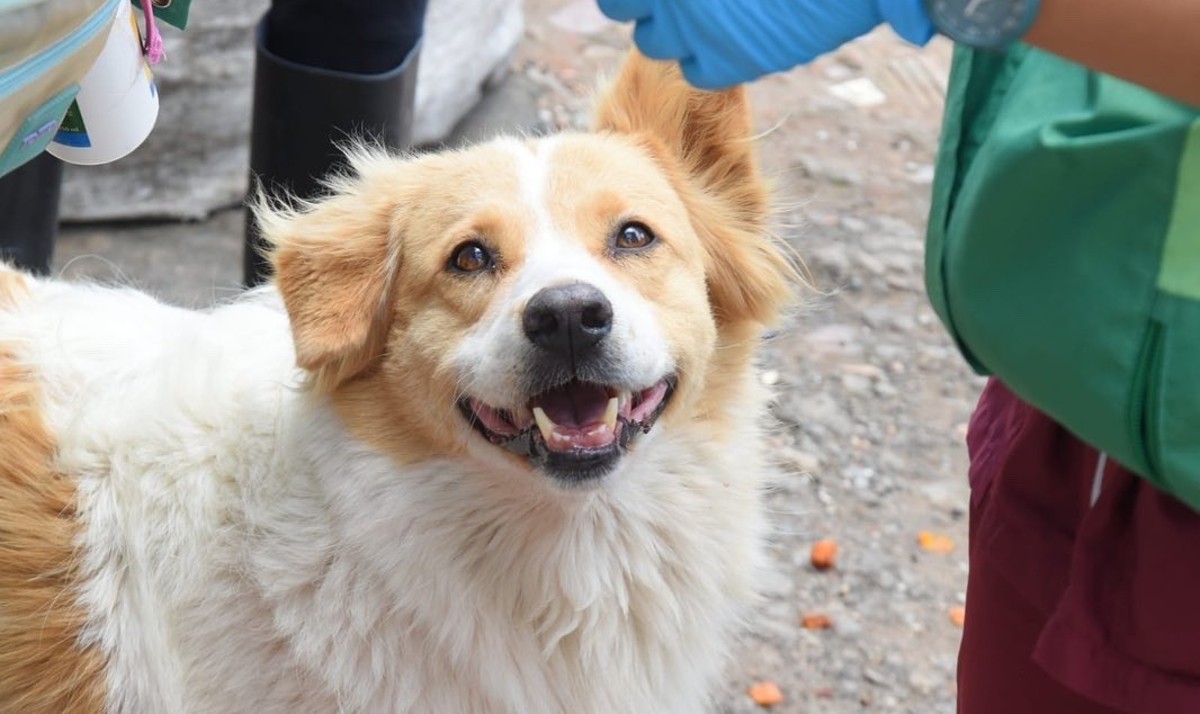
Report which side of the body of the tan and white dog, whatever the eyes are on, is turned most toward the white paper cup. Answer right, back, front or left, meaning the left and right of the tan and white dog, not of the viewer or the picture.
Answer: back

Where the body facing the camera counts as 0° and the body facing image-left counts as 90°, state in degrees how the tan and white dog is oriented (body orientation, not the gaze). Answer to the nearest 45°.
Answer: approximately 315°
